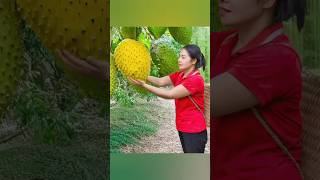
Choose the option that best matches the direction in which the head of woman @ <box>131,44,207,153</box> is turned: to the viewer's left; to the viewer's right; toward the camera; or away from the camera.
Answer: to the viewer's left

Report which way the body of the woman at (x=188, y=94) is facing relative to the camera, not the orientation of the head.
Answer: to the viewer's left
